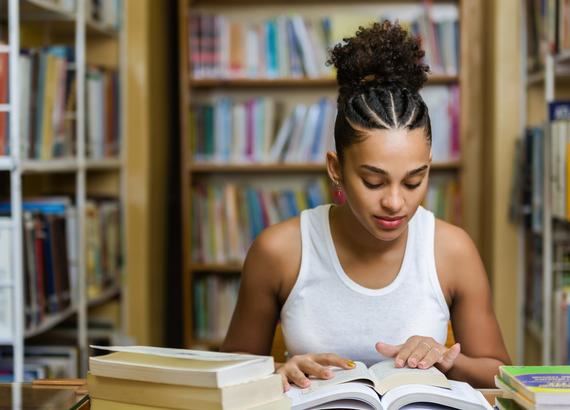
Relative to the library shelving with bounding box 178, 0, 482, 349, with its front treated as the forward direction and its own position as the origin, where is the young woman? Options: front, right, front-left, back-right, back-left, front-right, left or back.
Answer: front

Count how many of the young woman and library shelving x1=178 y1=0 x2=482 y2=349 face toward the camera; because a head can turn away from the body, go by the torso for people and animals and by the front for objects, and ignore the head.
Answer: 2

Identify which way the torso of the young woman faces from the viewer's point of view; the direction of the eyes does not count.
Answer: toward the camera

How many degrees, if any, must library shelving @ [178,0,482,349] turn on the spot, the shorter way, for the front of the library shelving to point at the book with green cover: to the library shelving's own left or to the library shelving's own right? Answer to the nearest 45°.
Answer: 0° — it already faces it

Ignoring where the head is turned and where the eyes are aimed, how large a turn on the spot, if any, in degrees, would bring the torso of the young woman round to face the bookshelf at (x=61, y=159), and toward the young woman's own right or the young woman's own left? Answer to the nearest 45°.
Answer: approximately 135° to the young woman's own right

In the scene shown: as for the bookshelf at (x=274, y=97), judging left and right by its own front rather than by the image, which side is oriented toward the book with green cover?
front

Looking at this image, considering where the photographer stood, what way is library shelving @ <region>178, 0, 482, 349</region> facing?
facing the viewer

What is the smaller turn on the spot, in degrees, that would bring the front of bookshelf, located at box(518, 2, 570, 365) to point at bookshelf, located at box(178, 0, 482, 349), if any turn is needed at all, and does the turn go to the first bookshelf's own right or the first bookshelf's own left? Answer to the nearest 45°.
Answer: approximately 90° to the first bookshelf's own right

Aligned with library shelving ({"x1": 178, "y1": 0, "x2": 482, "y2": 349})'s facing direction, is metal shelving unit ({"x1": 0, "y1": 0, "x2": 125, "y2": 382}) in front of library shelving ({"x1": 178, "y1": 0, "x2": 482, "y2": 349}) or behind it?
in front

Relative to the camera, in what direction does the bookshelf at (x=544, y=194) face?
facing the viewer and to the left of the viewer
